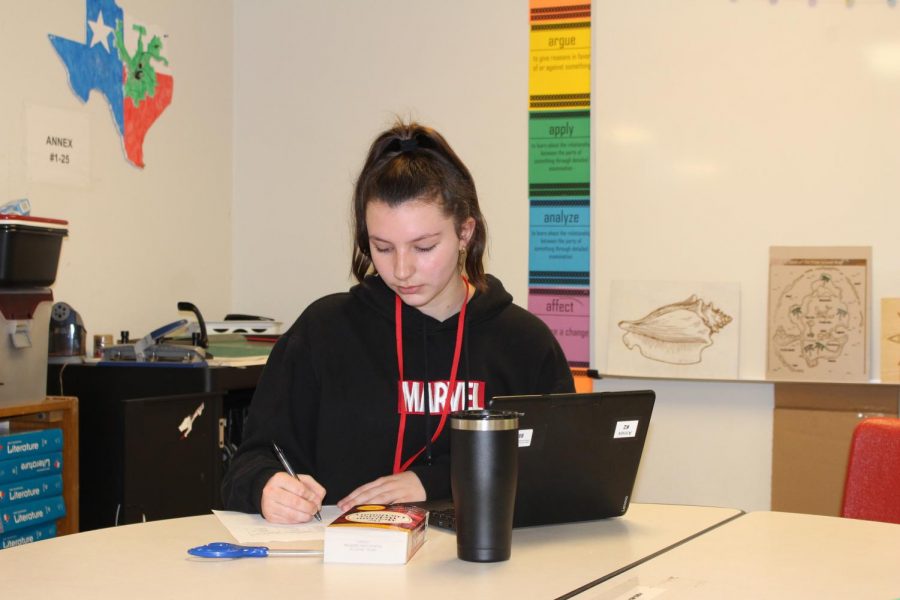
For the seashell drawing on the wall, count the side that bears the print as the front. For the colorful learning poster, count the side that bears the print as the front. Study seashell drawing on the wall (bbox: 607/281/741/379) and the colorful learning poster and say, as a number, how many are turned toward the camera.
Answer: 2

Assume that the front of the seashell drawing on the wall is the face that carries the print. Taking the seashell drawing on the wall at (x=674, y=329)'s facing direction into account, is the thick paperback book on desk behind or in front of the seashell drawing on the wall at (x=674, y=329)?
in front

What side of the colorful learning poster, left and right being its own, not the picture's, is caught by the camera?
front

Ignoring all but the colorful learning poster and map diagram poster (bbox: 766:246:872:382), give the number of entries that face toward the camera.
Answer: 2

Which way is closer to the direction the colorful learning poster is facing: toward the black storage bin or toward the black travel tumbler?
the black travel tumbler

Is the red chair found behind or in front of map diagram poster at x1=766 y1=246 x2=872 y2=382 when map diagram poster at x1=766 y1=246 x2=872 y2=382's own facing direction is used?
in front

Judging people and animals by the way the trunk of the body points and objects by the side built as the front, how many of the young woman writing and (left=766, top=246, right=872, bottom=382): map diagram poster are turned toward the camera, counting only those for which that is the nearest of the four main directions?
2

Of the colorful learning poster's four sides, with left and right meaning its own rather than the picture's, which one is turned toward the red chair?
front

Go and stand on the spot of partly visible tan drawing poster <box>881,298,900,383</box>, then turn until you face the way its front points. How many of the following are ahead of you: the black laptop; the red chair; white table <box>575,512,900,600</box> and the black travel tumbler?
4

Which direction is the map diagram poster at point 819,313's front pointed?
toward the camera

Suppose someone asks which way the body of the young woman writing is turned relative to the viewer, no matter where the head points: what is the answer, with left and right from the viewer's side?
facing the viewer
